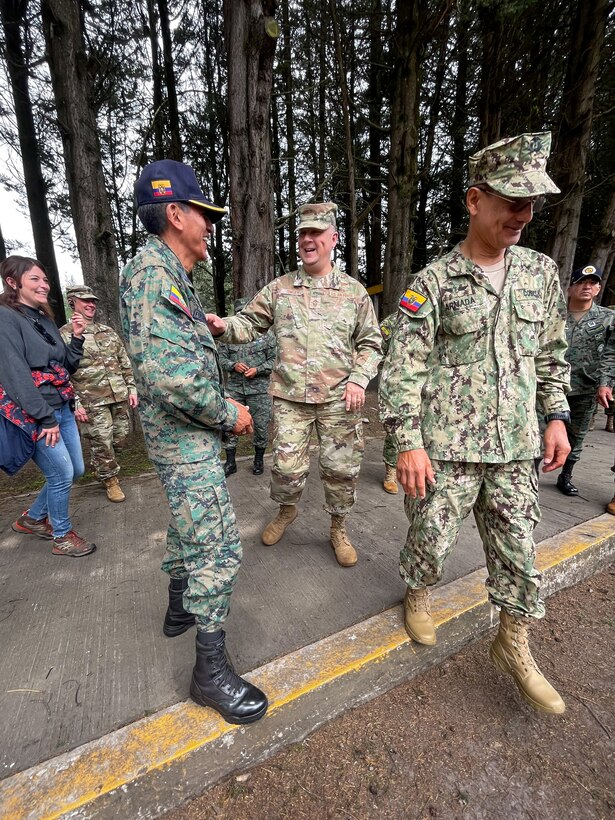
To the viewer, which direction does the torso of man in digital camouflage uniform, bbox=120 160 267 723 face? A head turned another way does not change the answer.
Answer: to the viewer's right

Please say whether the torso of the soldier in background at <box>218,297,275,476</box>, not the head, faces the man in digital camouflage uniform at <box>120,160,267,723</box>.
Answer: yes

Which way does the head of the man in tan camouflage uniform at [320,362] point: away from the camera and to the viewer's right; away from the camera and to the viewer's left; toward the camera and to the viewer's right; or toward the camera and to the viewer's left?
toward the camera and to the viewer's left

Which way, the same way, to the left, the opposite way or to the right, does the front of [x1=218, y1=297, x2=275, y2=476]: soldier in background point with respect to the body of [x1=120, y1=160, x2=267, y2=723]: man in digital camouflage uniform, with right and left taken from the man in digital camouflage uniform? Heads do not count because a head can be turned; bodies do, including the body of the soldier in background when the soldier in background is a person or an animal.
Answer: to the right

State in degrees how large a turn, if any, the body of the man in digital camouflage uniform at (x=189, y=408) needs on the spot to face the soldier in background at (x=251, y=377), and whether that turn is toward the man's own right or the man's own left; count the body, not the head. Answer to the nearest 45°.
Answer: approximately 90° to the man's own left

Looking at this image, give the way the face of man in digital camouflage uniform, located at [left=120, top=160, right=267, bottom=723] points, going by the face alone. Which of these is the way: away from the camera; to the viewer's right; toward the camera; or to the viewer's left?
to the viewer's right

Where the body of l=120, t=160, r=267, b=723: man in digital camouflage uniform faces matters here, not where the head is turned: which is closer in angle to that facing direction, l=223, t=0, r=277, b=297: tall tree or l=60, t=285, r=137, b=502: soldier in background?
the tall tree

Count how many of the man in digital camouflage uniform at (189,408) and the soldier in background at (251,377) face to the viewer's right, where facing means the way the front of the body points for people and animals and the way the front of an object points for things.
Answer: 1

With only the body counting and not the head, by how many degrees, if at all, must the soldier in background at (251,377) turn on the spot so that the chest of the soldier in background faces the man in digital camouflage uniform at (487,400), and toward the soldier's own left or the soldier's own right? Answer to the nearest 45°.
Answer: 0° — they already face them

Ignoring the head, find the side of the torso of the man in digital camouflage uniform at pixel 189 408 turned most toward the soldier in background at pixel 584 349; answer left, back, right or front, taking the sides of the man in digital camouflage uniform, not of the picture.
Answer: front

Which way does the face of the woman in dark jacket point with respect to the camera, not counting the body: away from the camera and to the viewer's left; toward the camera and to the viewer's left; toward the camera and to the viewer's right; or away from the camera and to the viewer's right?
toward the camera and to the viewer's right
